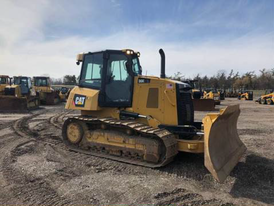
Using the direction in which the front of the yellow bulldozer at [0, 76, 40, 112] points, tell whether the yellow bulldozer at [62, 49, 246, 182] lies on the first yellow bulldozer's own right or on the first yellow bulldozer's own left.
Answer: on the first yellow bulldozer's own left

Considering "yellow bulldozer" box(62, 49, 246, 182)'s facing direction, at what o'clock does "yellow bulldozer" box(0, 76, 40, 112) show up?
"yellow bulldozer" box(0, 76, 40, 112) is roughly at 6 o'clock from "yellow bulldozer" box(62, 49, 246, 182).

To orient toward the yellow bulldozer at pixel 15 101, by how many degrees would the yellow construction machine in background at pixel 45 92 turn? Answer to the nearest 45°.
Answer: approximately 45° to its right

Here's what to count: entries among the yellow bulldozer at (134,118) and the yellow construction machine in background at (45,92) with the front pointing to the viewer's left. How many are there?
0

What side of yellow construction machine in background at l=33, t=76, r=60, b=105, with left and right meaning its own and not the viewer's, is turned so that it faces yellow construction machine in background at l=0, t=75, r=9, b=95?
right

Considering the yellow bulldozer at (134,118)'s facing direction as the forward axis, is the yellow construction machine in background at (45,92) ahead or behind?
behind

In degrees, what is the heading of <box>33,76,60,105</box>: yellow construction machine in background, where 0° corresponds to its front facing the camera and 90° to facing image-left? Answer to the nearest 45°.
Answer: approximately 315°

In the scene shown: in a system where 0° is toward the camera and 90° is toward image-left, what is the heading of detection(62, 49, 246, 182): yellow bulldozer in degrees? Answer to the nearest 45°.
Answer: approximately 315°

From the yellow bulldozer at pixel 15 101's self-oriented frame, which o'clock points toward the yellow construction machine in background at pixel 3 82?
The yellow construction machine in background is roughly at 4 o'clock from the yellow bulldozer.

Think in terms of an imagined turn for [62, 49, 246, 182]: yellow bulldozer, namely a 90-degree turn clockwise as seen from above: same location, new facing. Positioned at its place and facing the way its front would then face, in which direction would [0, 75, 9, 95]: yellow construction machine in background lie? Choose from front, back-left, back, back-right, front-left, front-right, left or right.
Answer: right
